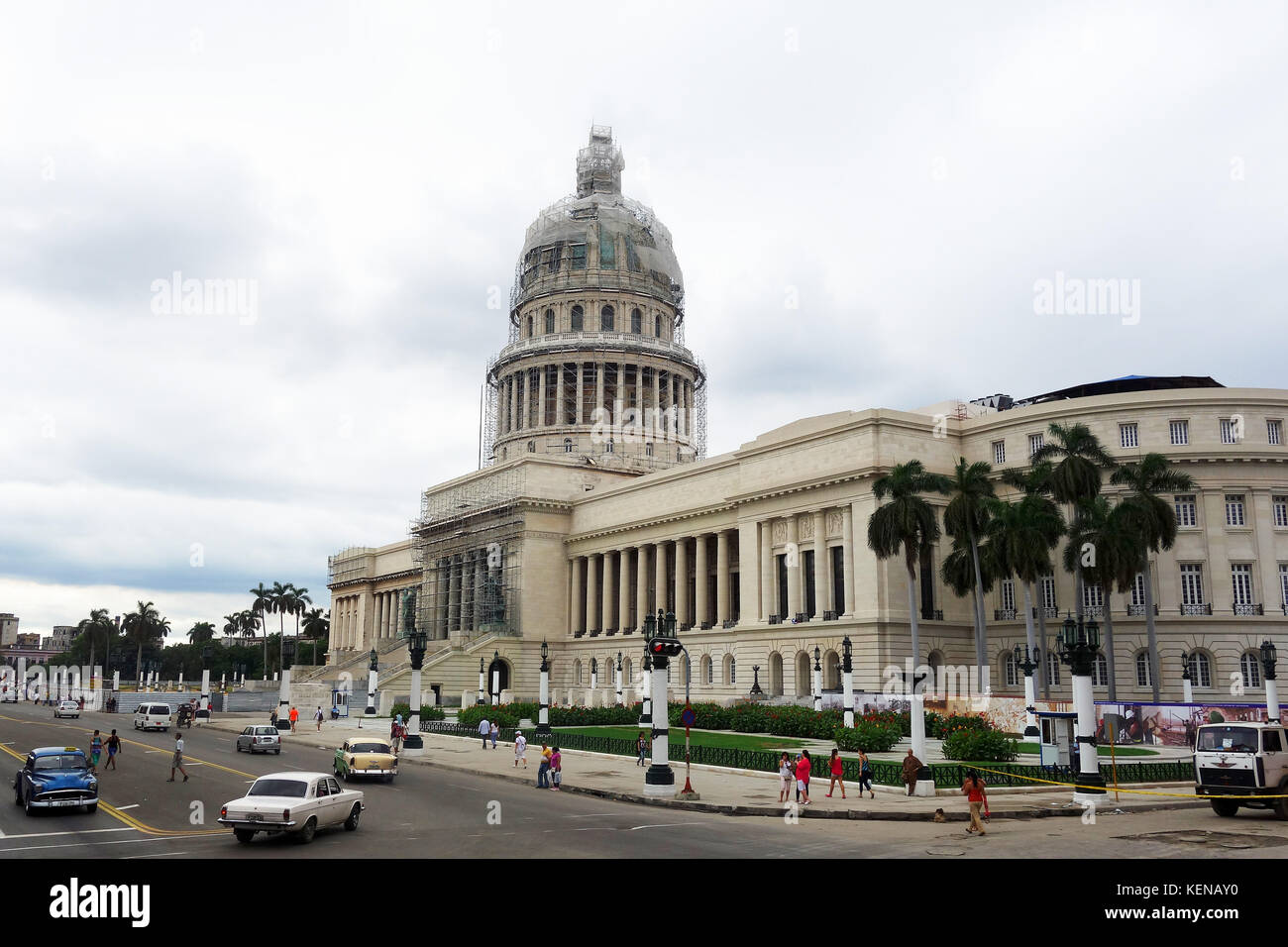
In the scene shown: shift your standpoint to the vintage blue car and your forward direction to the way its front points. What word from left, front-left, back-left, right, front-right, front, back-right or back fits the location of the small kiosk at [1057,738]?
left

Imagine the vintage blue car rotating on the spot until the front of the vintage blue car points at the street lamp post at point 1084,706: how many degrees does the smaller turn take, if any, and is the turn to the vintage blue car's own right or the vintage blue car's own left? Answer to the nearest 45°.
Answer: approximately 90° to the vintage blue car's own left

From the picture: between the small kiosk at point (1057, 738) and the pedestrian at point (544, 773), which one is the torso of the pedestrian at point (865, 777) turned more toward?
the pedestrian

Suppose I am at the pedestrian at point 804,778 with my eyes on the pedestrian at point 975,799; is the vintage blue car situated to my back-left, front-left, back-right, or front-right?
back-right

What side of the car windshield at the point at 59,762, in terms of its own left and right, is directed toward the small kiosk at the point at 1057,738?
left

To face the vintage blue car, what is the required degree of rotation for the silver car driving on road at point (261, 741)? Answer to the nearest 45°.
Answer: approximately 135° to its left

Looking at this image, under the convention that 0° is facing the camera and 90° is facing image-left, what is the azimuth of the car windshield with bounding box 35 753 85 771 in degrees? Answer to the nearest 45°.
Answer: approximately 0°
